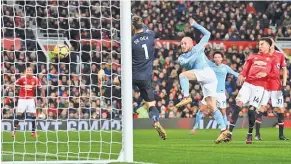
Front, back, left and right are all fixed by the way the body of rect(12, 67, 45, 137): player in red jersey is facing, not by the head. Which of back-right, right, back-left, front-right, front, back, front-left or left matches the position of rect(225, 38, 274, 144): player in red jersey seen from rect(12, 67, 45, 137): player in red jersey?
front-left

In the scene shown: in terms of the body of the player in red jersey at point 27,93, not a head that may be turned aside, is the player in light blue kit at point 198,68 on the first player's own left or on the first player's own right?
on the first player's own left
